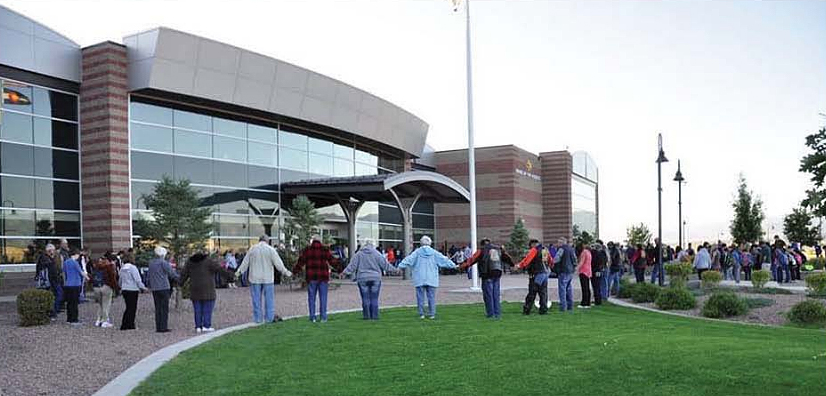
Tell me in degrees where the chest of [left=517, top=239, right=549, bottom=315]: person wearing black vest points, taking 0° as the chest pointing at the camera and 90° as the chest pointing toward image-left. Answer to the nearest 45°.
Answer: approximately 135°

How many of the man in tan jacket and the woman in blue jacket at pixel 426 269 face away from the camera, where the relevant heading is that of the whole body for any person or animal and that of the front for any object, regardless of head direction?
2

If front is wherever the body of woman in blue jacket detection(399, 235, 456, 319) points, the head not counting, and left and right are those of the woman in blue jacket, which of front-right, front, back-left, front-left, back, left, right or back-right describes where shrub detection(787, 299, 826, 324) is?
right

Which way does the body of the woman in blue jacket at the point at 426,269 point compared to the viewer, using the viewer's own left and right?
facing away from the viewer

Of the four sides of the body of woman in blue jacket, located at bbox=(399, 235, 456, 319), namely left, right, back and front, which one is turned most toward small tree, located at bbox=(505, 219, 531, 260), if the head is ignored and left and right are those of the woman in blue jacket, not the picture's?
front

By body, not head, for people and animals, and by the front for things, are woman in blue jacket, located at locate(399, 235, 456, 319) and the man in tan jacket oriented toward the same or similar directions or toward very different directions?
same or similar directions

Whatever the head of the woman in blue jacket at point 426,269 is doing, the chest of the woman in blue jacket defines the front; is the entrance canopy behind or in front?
in front

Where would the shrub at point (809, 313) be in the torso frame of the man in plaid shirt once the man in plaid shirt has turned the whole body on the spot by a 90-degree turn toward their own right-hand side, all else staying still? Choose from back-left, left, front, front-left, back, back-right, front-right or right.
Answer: front

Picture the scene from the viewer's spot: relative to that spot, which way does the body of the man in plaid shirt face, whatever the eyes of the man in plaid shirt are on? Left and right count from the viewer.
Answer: facing away from the viewer

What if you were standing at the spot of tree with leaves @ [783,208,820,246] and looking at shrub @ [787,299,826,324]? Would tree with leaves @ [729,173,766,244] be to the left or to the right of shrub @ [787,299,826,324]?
right

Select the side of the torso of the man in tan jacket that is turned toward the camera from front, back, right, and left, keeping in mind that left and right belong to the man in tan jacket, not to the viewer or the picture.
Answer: back

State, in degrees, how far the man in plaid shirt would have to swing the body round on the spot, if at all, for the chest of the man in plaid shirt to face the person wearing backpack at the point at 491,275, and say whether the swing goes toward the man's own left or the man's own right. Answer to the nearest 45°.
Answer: approximately 90° to the man's own right

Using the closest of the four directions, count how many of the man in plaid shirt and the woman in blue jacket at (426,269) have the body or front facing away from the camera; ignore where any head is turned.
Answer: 2

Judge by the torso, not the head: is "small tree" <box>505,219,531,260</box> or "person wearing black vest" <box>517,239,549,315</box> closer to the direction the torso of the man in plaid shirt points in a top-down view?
the small tree

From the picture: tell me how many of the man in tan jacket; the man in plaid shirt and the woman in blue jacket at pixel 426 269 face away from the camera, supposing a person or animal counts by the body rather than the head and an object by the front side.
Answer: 3
